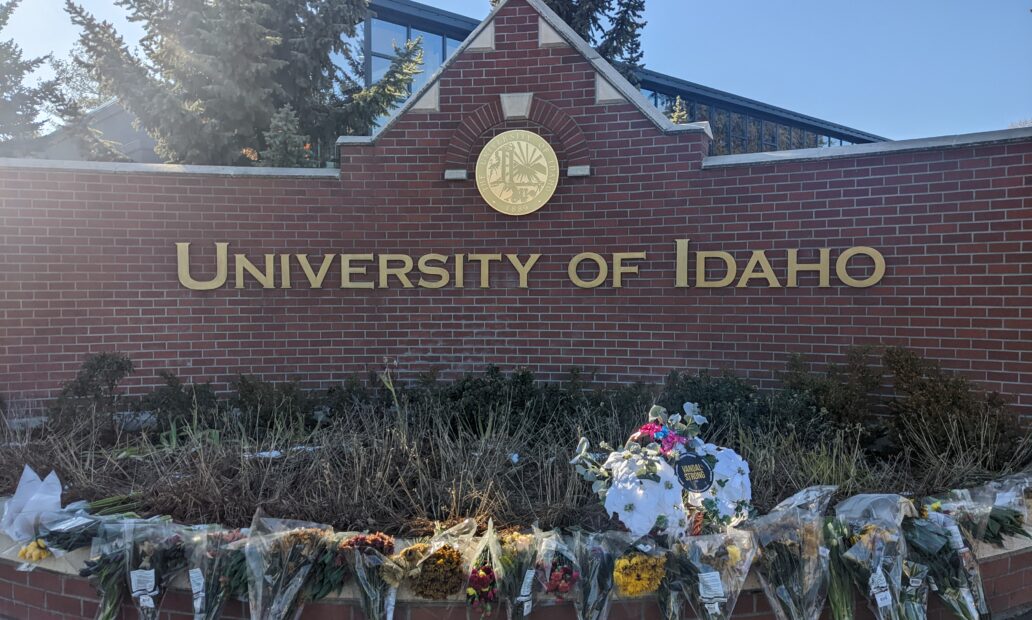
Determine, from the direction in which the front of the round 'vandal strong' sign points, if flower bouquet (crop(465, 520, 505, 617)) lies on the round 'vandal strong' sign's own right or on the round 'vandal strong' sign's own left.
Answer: on the round 'vandal strong' sign's own right

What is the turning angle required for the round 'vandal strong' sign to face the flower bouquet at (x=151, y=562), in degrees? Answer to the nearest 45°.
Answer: approximately 90° to its right

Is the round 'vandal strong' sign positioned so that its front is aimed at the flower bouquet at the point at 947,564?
no

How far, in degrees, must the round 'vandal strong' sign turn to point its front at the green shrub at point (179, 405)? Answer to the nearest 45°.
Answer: approximately 135° to its right

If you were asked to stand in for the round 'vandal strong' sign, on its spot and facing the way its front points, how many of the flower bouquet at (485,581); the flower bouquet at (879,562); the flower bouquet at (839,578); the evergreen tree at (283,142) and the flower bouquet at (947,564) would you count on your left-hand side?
3

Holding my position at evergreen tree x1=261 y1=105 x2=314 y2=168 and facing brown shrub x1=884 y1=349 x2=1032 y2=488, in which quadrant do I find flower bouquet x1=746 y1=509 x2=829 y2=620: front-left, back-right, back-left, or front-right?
front-right

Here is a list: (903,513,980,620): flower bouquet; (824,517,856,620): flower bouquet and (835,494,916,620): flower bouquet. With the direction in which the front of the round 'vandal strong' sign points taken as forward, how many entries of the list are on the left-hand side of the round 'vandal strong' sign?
3

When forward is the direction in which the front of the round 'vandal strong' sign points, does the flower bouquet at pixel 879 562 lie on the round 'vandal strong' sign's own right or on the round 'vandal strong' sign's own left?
on the round 'vandal strong' sign's own left

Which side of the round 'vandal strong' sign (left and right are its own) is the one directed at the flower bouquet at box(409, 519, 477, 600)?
right

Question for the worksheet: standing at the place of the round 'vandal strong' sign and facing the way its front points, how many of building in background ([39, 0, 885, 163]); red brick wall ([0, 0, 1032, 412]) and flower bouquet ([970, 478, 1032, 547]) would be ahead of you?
0

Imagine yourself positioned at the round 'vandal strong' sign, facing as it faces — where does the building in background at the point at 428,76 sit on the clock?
The building in background is roughly at 5 o'clock from the round 'vandal strong' sign.

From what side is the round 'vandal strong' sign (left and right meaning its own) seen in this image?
front

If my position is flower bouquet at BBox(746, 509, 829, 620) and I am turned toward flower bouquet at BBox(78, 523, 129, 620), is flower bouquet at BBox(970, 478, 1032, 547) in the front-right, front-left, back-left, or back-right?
back-right

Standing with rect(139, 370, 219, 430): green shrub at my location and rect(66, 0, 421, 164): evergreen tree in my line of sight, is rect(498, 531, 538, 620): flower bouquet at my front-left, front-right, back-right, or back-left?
back-right

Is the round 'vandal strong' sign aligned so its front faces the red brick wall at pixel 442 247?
no
